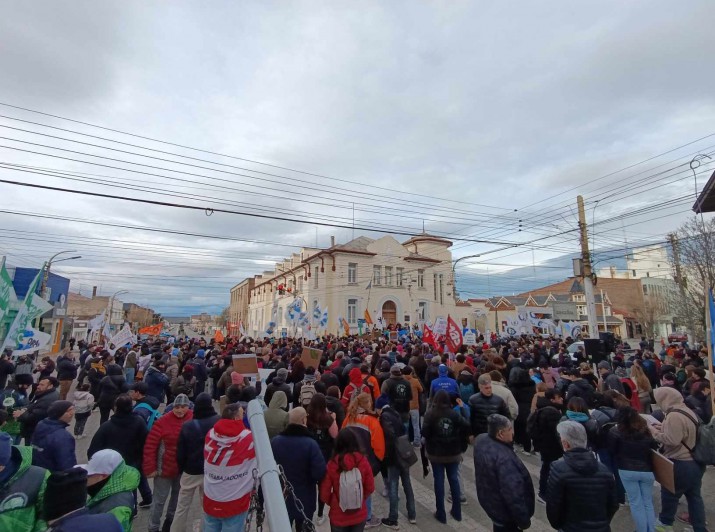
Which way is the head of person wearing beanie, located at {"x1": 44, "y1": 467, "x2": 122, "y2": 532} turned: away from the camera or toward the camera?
away from the camera

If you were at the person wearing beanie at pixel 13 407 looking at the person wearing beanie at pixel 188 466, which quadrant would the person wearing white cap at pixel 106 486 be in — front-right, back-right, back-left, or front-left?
front-right

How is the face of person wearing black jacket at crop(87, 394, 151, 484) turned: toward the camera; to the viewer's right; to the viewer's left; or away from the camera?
away from the camera

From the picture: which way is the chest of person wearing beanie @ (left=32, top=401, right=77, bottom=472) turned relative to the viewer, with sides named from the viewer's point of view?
facing away from the viewer and to the right of the viewer

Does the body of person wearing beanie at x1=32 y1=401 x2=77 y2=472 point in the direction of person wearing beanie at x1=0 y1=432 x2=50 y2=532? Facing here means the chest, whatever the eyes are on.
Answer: no

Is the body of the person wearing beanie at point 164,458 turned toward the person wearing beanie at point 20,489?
no

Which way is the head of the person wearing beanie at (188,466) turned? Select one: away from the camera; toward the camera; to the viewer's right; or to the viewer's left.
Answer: away from the camera

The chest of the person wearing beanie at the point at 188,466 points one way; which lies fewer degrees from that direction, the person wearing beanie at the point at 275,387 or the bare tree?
the person wearing beanie

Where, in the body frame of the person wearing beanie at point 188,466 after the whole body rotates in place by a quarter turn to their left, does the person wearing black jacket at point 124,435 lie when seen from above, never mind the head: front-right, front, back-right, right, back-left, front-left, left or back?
front-right

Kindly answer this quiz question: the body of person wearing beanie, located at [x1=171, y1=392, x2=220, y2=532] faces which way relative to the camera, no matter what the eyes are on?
away from the camera

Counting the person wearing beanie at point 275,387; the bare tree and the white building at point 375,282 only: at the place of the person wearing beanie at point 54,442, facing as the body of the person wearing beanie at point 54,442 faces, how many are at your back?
0

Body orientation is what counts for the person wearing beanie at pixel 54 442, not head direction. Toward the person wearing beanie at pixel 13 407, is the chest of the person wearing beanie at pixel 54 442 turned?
no

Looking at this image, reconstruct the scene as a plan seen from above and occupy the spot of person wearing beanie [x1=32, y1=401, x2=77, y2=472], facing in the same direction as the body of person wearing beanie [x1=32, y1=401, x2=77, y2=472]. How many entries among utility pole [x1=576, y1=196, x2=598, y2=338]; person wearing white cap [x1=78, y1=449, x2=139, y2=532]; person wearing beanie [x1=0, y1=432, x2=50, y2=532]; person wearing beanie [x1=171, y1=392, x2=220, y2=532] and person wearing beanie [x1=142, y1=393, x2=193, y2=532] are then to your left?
0

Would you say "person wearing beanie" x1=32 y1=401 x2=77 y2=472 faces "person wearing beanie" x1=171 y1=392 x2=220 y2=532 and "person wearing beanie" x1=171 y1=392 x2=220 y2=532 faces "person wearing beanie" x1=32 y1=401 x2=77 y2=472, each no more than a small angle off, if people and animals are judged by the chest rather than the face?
no
